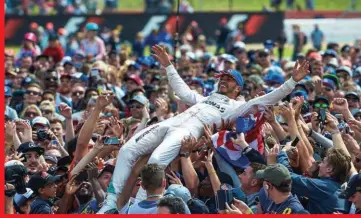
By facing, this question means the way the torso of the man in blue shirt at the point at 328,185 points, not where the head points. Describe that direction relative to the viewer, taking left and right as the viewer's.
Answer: facing away from the viewer and to the left of the viewer

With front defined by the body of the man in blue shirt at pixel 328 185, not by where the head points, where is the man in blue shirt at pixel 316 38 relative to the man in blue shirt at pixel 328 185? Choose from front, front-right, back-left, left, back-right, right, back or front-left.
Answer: front-right

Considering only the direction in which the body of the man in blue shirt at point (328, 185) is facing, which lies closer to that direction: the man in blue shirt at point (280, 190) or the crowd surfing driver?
the crowd surfing driver

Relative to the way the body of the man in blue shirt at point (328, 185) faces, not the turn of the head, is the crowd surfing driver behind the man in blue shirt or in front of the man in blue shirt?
in front

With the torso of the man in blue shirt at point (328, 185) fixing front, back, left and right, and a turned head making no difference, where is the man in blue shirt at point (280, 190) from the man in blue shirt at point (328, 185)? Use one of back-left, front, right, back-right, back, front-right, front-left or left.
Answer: left

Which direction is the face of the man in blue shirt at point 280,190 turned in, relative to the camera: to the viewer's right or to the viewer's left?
to the viewer's left
